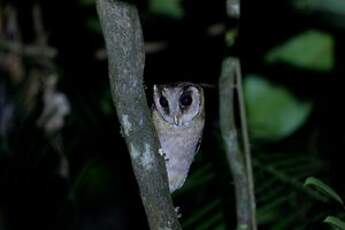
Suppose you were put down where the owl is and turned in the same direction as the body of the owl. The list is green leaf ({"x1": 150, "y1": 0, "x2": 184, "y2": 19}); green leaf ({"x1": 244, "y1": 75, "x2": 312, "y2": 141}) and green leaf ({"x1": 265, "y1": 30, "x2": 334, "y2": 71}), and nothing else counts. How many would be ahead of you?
0

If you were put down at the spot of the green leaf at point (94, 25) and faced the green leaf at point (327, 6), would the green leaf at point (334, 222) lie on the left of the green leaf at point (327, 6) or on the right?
right

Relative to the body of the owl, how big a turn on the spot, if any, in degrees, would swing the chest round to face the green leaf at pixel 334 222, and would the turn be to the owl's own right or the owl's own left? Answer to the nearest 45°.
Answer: approximately 90° to the owl's own left

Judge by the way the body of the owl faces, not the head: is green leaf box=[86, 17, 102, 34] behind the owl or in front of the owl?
behind

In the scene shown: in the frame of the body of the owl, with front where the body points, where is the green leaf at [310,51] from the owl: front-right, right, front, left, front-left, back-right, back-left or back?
back-left

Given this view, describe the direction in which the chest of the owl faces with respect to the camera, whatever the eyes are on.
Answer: toward the camera

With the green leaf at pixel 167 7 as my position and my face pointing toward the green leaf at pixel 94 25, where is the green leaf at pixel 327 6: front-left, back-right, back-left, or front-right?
back-left

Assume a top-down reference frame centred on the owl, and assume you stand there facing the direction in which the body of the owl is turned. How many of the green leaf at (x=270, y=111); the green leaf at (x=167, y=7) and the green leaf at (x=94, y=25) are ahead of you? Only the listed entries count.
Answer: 0

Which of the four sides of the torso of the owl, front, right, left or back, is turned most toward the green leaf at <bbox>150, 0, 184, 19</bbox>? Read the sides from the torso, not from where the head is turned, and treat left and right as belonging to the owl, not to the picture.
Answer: back
